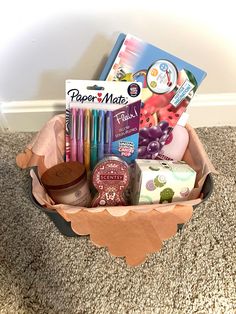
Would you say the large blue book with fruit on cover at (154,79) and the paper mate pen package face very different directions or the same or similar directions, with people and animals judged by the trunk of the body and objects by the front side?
same or similar directions

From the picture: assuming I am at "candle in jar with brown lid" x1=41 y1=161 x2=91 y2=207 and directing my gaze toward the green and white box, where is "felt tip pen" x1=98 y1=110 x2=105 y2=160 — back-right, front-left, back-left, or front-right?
front-left

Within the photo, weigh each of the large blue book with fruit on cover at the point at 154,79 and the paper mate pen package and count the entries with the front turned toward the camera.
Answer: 2

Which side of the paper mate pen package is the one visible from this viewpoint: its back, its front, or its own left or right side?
front

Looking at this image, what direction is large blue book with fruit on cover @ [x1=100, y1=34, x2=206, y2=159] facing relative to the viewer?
toward the camera
